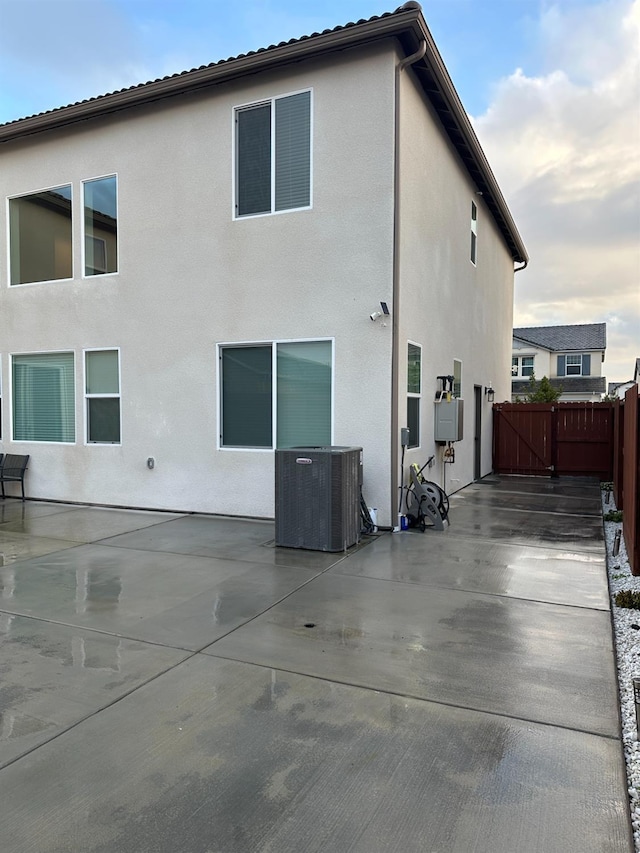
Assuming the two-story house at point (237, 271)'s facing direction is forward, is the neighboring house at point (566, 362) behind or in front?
in front

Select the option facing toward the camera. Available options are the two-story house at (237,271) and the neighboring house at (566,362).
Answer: the neighboring house

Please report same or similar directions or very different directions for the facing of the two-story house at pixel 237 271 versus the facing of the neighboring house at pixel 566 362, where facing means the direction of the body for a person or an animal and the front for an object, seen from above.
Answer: very different directions

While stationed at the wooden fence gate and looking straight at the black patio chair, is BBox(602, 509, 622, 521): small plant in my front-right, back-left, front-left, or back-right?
front-left

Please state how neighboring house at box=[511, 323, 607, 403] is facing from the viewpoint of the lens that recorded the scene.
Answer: facing the viewer

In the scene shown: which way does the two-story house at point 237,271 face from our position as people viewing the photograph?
facing away from the viewer and to the right of the viewer

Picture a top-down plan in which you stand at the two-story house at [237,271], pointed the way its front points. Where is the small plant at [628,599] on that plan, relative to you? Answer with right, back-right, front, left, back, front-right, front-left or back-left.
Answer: right

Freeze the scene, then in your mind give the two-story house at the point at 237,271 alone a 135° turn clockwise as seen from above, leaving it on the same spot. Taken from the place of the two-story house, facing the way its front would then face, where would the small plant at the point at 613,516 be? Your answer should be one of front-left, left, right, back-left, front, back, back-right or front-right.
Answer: left

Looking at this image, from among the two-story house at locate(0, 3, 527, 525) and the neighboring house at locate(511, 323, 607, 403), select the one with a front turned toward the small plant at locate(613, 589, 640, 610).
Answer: the neighboring house

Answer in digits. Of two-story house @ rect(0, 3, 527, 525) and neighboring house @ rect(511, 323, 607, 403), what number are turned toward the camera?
1

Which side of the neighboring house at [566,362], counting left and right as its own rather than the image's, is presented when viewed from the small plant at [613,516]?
front

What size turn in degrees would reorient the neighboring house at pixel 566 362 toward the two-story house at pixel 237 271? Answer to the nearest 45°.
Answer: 0° — it already faces it

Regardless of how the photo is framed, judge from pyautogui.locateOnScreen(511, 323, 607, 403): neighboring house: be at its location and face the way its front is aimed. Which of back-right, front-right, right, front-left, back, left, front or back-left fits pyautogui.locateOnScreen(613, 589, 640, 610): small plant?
front

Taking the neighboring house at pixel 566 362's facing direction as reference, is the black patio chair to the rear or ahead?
ahead
